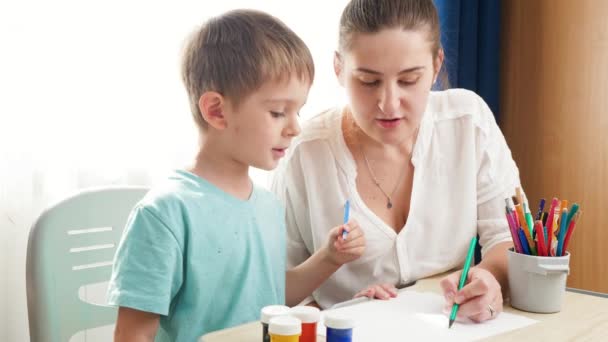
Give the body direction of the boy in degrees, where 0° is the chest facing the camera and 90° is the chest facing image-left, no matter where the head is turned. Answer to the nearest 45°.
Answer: approximately 315°
